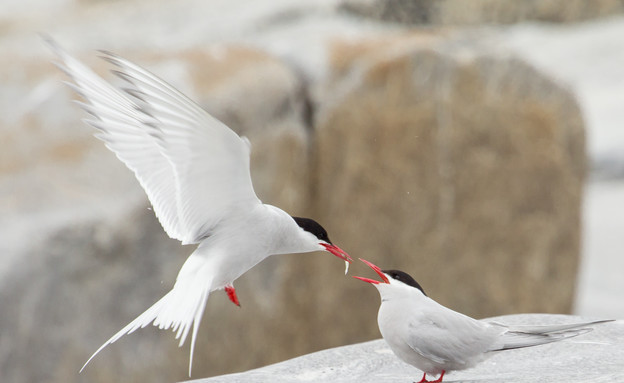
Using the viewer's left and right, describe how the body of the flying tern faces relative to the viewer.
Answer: facing to the right of the viewer

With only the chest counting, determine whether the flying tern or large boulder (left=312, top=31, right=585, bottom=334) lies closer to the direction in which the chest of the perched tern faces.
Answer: the flying tern

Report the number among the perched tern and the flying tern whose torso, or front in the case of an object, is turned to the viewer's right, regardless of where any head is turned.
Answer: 1

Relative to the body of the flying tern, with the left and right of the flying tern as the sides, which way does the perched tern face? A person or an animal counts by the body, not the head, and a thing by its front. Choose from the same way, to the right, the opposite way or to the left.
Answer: the opposite way

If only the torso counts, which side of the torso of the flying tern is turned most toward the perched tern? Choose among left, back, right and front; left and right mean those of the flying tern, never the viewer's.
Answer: front

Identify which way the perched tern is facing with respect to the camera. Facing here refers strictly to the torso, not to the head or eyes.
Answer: to the viewer's left

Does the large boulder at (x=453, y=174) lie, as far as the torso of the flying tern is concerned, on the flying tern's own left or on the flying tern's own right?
on the flying tern's own left

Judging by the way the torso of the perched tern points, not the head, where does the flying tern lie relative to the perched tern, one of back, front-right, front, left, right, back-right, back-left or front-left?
front

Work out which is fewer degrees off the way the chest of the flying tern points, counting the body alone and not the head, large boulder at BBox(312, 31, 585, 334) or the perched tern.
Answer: the perched tern

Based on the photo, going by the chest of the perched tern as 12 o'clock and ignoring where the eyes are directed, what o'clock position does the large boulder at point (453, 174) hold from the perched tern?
The large boulder is roughly at 3 o'clock from the perched tern.
